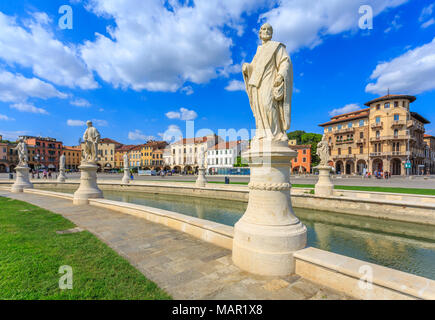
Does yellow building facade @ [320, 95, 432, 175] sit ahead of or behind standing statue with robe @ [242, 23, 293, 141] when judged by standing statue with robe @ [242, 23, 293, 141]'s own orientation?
behind

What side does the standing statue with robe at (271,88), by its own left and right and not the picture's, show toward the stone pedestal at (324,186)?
back

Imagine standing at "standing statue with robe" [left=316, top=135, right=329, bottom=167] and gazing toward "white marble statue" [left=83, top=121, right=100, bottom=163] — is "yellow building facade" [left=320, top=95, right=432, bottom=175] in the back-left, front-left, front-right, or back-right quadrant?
back-right

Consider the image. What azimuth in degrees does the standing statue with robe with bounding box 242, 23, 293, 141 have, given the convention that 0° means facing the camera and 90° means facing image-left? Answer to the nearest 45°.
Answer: approximately 0°

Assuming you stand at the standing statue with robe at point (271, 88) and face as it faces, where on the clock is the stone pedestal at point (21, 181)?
The stone pedestal is roughly at 4 o'clock from the standing statue with robe.

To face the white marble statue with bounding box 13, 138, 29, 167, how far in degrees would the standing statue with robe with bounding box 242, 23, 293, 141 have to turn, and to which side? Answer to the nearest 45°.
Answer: approximately 135° to its right

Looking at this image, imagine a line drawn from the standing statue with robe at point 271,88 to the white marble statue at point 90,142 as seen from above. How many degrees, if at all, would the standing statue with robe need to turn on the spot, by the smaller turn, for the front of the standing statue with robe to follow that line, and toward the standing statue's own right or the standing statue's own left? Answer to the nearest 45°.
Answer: approximately 135° to the standing statue's own right

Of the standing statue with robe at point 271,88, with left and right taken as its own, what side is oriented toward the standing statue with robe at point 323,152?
back

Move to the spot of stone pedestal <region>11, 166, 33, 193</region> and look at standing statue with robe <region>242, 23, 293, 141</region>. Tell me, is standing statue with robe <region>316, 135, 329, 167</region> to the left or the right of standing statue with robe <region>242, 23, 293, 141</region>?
left
